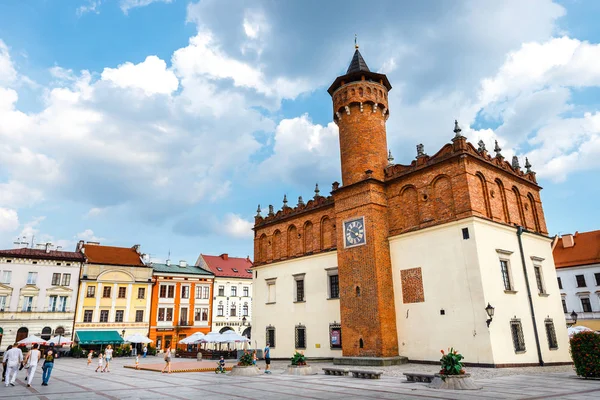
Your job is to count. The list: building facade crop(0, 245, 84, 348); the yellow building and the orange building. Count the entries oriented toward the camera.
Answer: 3

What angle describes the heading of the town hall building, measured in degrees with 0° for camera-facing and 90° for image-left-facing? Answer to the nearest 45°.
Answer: approximately 45°

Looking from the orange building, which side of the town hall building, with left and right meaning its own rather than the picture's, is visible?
right

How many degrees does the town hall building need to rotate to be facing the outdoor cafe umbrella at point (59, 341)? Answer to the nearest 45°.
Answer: approximately 45° to its right

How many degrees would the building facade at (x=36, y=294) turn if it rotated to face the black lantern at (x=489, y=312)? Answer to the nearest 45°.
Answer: approximately 45° to its left

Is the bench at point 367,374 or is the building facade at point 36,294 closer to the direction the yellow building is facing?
the bench

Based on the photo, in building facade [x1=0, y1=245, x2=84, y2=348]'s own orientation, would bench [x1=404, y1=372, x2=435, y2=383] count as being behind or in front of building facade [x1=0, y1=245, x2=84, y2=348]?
in front

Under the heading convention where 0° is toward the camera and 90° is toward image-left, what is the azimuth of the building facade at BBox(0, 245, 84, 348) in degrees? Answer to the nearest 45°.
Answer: approximately 0°

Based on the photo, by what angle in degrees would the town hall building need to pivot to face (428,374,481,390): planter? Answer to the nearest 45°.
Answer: approximately 45° to its left

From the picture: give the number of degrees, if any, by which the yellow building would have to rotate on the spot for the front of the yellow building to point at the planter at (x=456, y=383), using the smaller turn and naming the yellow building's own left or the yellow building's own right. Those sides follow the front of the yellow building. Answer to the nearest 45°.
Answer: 0° — it already faces it

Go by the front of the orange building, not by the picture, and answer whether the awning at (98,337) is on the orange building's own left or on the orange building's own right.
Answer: on the orange building's own right

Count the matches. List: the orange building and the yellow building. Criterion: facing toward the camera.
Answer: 2
